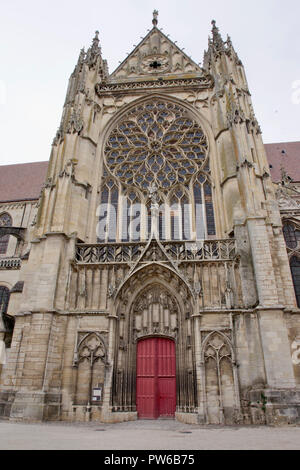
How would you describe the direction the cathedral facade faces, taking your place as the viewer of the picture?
facing the viewer
